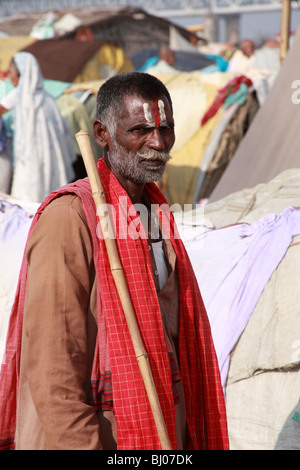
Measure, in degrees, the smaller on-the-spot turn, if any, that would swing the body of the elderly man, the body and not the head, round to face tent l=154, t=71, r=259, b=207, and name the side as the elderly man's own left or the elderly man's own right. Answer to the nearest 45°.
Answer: approximately 135° to the elderly man's own left

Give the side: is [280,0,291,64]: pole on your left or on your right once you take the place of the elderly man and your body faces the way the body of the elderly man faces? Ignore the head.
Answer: on your left

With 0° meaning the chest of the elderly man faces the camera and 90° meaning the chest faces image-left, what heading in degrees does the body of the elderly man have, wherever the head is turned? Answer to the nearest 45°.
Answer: approximately 315°
